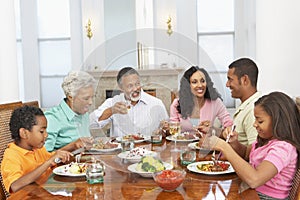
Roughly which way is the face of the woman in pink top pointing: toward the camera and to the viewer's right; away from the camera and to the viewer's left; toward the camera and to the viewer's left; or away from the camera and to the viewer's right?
toward the camera and to the viewer's right

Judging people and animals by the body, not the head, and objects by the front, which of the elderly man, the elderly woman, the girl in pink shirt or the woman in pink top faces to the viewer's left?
the girl in pink shirt

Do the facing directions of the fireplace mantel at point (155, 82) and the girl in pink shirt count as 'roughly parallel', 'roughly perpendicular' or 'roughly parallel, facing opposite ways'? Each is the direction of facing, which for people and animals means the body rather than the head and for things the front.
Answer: roughly perpendicular

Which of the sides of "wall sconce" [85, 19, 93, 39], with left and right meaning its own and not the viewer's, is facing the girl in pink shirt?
front

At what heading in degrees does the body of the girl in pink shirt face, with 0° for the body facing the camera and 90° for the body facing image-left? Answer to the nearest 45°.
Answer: approximately 90°

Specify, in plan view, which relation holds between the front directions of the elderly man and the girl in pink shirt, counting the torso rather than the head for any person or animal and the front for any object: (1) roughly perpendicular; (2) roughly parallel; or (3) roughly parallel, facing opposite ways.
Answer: roughly perpendicular

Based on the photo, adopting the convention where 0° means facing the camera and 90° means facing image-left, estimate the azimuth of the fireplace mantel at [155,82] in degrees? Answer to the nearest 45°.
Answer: approximately 0°
